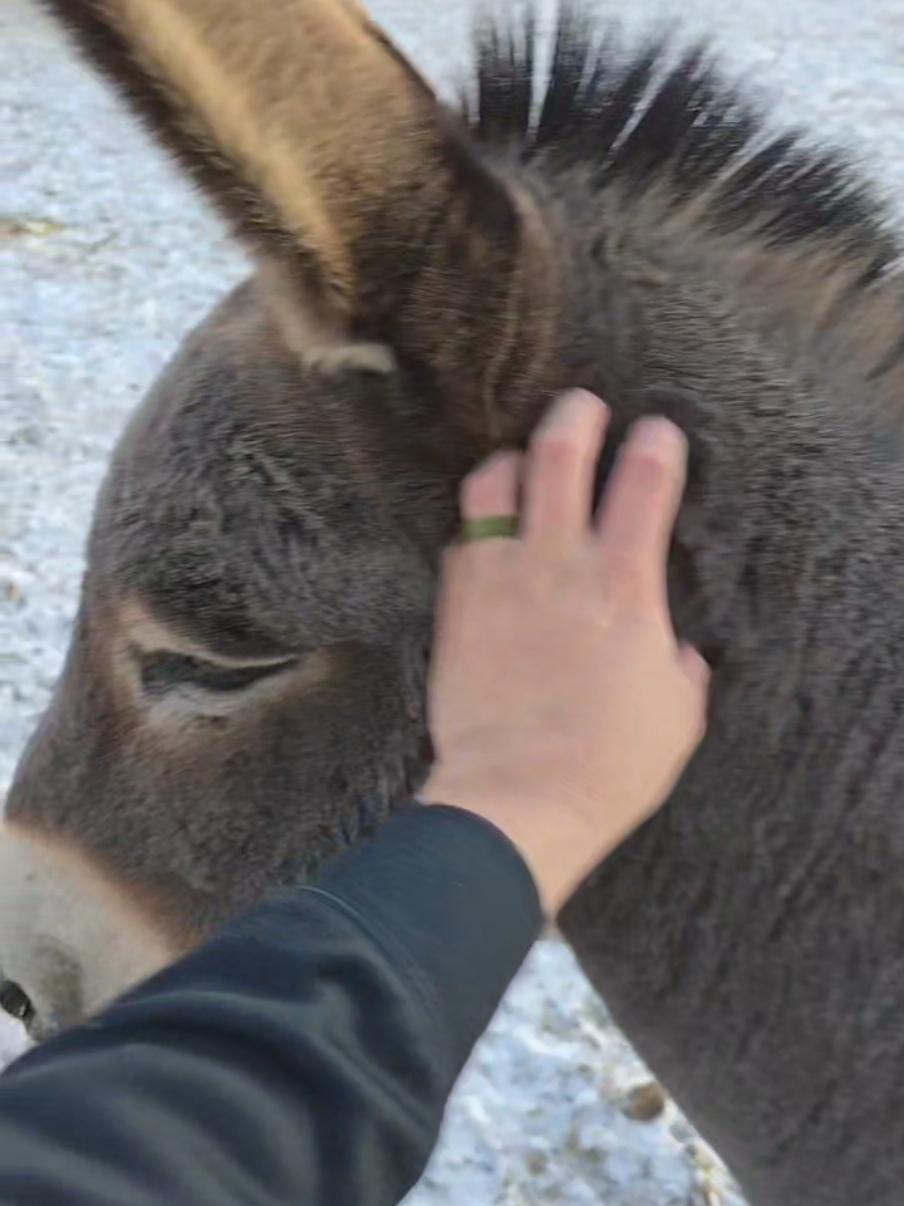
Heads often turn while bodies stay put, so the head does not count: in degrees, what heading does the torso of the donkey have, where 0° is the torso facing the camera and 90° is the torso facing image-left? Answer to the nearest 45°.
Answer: approximately 90°
